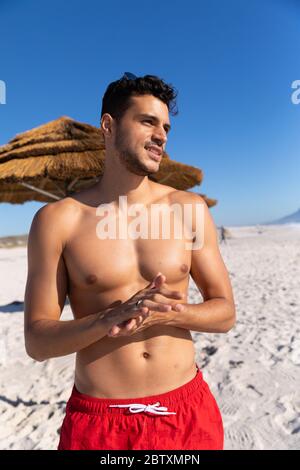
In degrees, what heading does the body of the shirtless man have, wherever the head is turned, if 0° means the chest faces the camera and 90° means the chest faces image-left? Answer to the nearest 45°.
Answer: approximately 0°

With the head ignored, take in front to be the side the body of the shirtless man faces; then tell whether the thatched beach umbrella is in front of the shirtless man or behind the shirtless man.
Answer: behind
